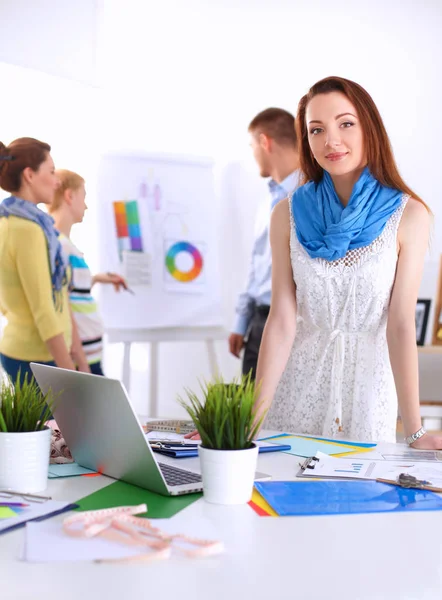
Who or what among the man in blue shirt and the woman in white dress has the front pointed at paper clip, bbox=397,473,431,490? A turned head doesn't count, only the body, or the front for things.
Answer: the woman in white dress

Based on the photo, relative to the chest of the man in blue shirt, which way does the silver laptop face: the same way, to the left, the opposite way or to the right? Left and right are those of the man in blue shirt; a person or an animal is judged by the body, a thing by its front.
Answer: to the right

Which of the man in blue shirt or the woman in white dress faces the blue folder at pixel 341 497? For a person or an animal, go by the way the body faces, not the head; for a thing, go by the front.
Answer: the woman in white dress

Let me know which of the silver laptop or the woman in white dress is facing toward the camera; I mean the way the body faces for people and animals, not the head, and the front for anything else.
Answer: the woman in white dress

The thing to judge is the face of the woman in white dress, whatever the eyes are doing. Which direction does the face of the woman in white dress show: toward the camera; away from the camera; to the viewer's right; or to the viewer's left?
toward the camera

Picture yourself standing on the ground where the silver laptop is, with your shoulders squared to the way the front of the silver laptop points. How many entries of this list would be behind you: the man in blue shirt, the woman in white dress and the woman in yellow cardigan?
0

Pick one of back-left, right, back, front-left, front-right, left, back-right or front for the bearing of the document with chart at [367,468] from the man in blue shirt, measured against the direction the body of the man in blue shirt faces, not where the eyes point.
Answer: back-left

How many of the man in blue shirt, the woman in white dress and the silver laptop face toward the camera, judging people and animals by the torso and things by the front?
1

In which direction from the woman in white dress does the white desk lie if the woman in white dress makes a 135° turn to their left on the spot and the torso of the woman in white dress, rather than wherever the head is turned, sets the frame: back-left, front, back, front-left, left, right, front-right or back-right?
back-right

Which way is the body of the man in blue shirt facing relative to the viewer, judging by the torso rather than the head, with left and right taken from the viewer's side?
facing away from the viewer and to the left of the viewer

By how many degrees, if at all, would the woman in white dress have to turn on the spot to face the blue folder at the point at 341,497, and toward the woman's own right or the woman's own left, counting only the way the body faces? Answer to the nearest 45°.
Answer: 0° — they already face it

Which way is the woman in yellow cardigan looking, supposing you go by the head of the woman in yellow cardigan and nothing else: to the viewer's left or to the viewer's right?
to the viewer's right

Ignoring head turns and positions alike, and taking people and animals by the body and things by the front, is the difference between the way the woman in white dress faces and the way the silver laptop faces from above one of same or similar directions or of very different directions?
very different directions

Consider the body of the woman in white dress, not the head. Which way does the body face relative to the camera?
toward the camera

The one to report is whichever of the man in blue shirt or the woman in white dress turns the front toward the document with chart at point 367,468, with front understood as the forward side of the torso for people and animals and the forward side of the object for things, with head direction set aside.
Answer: the woman in white dress
